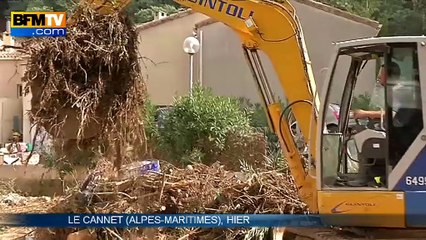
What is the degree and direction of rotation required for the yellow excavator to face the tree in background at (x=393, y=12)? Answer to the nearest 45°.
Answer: approximately 90° to its right

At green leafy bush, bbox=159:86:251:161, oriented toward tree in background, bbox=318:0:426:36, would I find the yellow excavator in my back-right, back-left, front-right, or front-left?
back-right

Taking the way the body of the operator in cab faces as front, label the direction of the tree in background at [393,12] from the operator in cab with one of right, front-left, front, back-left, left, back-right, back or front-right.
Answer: right

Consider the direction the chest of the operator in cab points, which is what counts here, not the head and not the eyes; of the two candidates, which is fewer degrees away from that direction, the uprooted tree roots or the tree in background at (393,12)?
the uprooted tree roots

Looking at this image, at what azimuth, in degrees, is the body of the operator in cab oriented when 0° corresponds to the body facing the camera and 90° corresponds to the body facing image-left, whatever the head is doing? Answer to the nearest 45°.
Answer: approximately 90°

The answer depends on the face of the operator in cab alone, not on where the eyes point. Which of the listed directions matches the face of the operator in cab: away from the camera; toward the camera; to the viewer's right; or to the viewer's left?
to the viewer's left

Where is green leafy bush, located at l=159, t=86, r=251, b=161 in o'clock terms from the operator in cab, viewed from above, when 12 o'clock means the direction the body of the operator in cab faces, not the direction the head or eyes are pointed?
The green leafy bush is roughly at 2 o'clock from the operator in cab.

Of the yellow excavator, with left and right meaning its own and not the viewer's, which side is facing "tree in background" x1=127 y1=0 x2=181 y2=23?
right

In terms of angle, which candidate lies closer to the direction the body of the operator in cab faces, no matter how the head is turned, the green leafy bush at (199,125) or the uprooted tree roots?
the uprooted tree roots

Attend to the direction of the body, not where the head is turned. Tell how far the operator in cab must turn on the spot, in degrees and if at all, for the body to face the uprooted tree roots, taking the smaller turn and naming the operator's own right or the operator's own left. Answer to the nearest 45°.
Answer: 0° — they already face it

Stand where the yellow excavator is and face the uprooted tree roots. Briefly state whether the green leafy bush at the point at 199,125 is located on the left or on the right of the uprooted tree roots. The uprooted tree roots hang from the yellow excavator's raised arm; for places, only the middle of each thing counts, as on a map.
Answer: right

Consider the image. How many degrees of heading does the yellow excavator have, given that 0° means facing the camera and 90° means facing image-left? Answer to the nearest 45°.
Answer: approximately 90°
